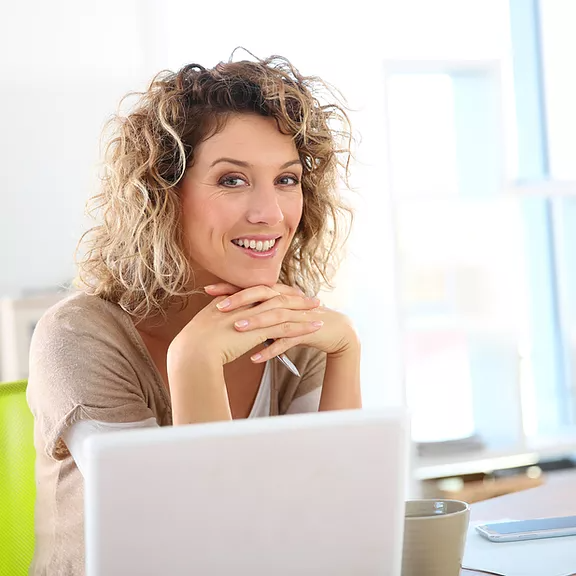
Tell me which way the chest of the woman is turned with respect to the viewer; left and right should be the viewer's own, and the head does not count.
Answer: facing the viewer and to the right of the viewer

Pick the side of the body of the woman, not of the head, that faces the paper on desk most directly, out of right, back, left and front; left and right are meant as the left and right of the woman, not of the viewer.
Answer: front

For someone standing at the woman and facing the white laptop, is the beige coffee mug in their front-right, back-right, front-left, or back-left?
front-left

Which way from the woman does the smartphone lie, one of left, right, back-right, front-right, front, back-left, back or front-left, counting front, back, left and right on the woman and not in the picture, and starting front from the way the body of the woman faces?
front

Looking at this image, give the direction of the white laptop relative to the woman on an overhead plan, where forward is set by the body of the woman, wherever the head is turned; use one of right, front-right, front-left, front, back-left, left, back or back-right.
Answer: front-right

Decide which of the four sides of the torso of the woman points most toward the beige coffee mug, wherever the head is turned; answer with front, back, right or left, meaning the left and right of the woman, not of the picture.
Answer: front

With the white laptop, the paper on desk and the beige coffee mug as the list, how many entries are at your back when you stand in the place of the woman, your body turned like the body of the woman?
0
